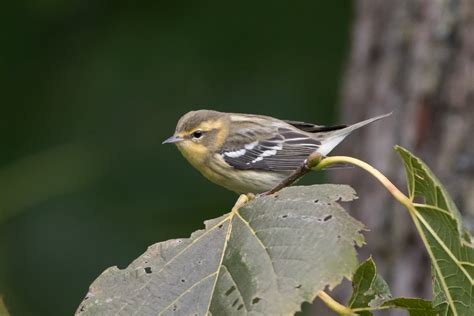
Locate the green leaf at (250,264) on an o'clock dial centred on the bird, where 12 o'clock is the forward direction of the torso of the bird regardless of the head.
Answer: The green leaf is roughly at 9 o'clock from the bird.

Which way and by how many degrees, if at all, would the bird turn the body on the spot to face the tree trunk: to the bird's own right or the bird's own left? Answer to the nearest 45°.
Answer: approximately 90° to the bird's own right

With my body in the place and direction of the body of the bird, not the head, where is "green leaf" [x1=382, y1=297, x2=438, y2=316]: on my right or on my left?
on my left

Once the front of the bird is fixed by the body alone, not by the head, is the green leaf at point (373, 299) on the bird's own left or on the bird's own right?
on the bird's own left

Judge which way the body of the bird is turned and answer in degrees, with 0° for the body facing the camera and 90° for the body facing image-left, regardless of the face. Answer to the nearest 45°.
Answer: approximately 90°
